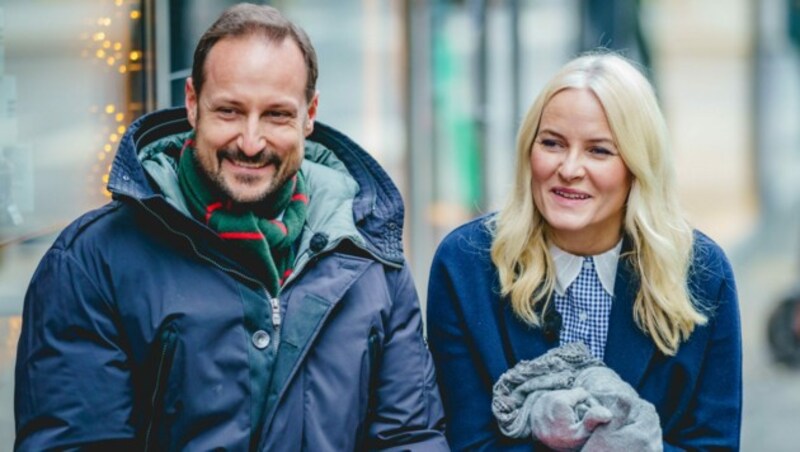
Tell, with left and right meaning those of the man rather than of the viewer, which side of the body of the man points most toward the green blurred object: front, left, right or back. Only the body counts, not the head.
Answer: back

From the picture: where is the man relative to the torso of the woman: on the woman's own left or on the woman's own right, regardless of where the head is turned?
on the woman's own right

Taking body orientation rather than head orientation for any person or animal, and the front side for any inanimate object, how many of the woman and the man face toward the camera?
2

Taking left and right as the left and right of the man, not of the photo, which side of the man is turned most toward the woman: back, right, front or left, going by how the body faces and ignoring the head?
left

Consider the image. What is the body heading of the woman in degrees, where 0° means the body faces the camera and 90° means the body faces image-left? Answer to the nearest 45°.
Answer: approximately 0°

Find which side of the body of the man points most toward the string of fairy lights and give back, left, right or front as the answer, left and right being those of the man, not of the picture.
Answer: back

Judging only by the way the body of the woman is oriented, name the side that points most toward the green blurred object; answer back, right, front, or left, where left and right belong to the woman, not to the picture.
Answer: back

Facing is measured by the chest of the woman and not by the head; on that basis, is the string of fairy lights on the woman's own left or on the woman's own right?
on the woman's own right

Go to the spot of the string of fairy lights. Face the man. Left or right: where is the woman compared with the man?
left
